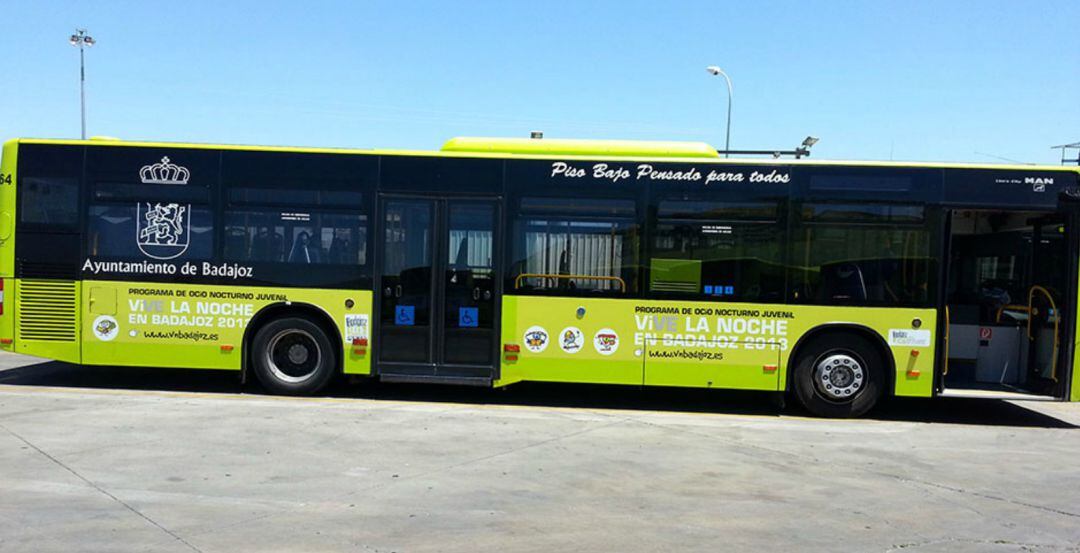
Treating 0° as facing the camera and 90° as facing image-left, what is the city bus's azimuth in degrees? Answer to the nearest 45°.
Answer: approximately 270°
